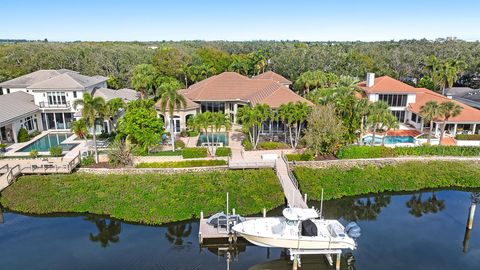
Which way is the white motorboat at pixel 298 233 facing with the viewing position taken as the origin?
facing to the left of the viewer

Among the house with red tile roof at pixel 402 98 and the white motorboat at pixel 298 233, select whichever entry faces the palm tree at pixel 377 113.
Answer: the house with red tile roof

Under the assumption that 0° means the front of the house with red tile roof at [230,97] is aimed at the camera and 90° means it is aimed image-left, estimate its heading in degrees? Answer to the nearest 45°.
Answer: approximately 0°

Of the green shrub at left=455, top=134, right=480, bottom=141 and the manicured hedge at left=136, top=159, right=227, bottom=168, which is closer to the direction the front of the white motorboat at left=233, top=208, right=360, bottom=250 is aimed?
the manicured hedge

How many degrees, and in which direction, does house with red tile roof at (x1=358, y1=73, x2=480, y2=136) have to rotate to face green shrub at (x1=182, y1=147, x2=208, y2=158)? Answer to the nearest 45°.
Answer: approximately 45° to its right

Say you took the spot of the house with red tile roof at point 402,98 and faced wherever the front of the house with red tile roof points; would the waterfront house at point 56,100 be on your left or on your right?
on your right

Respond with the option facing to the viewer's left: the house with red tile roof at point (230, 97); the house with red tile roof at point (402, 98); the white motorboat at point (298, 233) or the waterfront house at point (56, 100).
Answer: the white motorboat

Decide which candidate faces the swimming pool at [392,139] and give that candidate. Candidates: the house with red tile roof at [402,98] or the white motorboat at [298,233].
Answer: the house with red tile roof

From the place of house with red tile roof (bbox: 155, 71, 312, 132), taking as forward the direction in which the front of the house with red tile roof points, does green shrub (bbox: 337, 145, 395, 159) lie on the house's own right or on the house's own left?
on the house's own left

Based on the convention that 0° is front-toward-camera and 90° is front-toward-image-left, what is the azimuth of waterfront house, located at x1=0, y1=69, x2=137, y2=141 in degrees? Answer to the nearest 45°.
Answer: approximately 0°

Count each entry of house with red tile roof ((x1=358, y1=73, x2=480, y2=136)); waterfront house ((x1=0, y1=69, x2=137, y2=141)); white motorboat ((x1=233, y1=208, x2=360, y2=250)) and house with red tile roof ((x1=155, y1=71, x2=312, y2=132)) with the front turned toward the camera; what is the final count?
3

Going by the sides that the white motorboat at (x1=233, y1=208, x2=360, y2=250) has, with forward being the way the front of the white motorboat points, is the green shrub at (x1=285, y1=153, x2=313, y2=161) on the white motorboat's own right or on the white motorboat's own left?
on the white motorboat's own right
